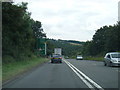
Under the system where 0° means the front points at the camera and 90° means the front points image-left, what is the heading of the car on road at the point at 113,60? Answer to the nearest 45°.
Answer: approximately 315°
